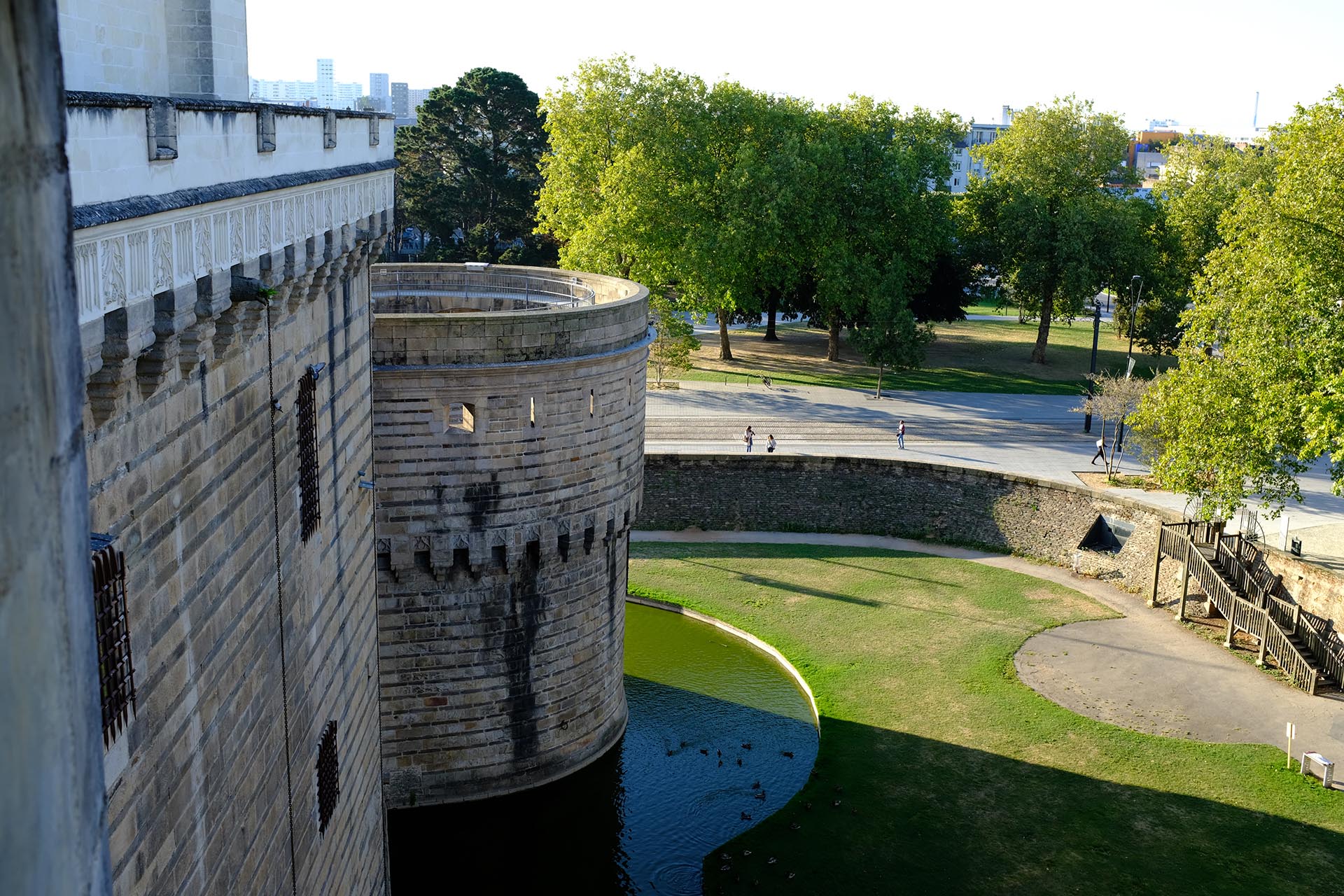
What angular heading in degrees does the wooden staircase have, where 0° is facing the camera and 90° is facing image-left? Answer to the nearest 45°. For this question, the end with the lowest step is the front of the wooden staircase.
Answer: approximately 315°

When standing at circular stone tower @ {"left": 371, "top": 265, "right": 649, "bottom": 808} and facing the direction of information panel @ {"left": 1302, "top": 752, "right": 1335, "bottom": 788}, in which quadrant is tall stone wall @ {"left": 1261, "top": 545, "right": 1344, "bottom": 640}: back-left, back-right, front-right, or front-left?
front-left

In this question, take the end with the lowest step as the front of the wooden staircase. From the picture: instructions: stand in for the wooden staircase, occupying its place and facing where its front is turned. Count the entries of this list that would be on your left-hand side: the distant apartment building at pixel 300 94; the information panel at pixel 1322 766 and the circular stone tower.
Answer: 0

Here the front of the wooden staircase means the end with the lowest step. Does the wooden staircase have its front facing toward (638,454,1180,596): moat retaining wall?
no

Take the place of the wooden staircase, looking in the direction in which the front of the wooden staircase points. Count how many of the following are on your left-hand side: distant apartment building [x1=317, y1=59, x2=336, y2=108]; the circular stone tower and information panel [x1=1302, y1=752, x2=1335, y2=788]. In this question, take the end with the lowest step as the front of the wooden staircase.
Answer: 0

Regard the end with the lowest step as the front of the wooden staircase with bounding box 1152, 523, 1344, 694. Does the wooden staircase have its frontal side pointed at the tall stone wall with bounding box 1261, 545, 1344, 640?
no

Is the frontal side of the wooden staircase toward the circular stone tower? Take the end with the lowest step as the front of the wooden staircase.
no

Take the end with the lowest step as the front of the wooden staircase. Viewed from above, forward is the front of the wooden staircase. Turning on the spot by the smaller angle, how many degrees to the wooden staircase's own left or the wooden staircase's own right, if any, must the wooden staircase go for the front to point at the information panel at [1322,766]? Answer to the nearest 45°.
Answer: approximately 45° to the wooden staircase's own right
